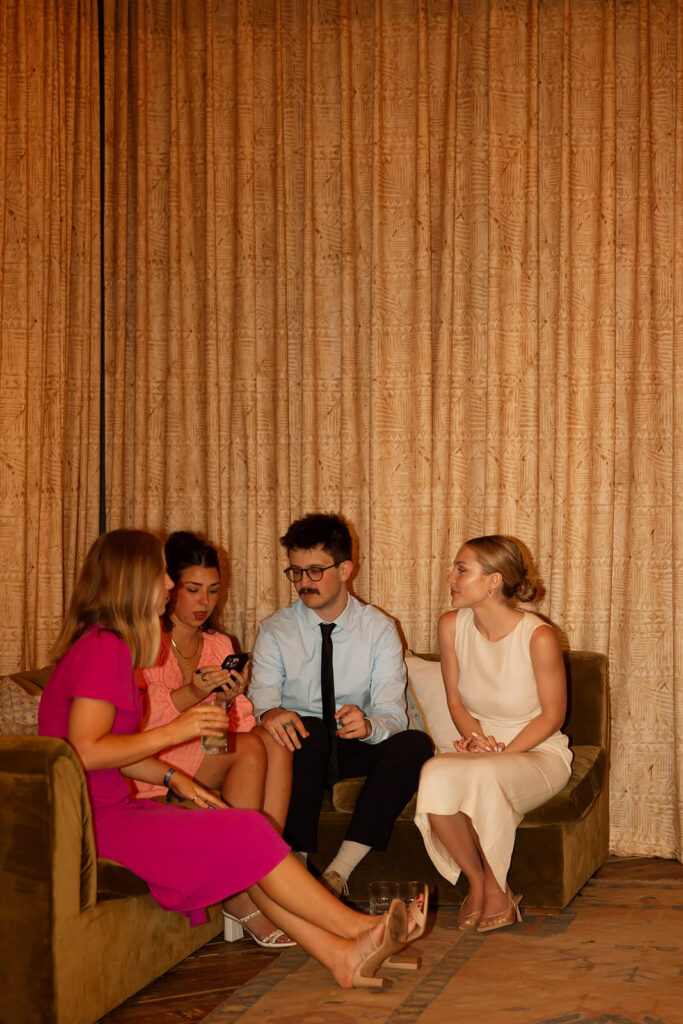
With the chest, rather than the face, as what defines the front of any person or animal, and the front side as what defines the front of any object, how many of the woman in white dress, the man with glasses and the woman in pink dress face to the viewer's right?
1

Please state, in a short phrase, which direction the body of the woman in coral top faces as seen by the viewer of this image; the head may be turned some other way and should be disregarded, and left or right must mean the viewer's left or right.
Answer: facing the viewer and to the right of the viewer

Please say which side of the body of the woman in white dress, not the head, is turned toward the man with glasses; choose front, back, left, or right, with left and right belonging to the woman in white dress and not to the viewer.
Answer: right

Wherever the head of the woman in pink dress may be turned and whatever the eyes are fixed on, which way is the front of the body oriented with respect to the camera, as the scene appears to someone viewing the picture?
to the viewer's right

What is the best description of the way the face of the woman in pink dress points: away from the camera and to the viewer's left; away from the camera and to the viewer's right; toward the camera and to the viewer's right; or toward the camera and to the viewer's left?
away from the camera and to the viewer's right

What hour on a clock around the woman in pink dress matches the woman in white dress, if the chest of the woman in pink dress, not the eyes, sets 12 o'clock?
The woman in white dress is roughly at 11 o'clock from the woman in pink dress.

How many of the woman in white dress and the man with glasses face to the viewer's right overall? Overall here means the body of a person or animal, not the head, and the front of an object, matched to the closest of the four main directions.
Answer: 0

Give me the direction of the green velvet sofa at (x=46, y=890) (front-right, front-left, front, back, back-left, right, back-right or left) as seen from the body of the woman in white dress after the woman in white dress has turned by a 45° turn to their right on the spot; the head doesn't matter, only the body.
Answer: front-left

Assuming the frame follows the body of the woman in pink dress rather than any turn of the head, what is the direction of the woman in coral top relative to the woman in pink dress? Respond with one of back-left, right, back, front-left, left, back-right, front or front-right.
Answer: left

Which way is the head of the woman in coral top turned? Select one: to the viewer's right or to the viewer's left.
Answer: to the viewer's right

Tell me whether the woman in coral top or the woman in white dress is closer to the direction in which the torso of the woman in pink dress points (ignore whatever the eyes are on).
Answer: the woman in white dress

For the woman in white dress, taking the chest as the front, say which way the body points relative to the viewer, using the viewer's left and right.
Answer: facing the viewer and to the left of the viewer

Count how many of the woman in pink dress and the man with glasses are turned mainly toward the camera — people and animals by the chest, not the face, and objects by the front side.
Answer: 1

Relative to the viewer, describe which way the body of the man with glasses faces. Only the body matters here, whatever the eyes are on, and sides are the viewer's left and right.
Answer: facing the viewer

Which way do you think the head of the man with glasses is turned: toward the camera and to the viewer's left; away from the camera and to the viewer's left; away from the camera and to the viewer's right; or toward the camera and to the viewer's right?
toward the camera and to the viewer's left

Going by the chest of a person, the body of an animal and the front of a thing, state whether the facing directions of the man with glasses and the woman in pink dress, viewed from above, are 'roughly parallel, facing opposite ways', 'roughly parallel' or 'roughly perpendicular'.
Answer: roughly perpendicular
